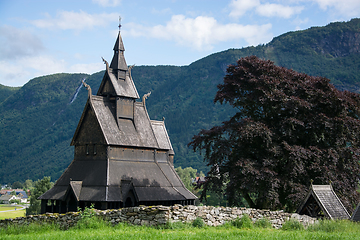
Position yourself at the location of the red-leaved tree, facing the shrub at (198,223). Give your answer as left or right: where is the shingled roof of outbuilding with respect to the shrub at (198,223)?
left

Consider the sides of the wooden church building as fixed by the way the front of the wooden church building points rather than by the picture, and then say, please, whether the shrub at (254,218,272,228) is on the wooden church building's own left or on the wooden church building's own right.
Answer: on the wooden church building's own left

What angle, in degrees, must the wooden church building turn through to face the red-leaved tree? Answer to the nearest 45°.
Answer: approximately 90° to its left

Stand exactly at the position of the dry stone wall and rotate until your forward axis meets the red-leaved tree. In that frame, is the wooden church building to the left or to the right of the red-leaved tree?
left

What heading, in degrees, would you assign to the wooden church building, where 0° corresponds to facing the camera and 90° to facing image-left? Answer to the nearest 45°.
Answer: approximately 45°

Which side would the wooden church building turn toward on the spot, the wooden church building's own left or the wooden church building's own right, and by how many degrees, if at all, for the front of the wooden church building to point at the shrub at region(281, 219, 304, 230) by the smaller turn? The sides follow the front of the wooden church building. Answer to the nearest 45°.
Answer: approximately 90° to the wooden church building's own left

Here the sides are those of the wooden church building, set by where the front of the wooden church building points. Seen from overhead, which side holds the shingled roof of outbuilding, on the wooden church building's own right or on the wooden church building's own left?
on the wooden church building's own left

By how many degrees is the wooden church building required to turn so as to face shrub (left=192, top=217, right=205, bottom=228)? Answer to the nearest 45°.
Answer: approximately 45° to its left
